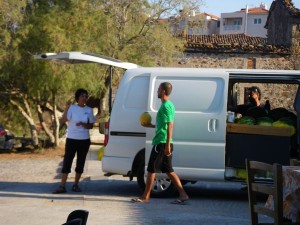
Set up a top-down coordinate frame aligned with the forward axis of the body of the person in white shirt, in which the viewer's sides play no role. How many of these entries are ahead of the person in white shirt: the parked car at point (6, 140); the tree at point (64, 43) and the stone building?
0

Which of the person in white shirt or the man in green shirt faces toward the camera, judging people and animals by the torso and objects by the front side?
the person in white shirt

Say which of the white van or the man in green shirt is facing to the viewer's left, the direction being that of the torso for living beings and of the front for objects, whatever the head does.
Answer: the man in green shirt

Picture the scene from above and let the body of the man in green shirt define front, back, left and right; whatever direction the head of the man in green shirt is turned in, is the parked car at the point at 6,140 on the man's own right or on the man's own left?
on the man's own right

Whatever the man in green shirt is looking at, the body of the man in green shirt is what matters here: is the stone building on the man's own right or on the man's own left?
on the man's own right

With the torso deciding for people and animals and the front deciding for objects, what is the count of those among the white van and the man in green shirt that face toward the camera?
0

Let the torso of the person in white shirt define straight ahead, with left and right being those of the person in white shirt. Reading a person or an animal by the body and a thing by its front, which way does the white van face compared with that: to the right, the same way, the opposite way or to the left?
to the left

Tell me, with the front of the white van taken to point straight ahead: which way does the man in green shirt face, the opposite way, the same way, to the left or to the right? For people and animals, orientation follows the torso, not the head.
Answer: the opposite way

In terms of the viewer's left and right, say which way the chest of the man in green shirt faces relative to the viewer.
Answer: facing to the left of the viewer

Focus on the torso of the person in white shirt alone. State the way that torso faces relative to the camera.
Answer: toward the camera

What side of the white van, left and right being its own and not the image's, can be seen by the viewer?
right
